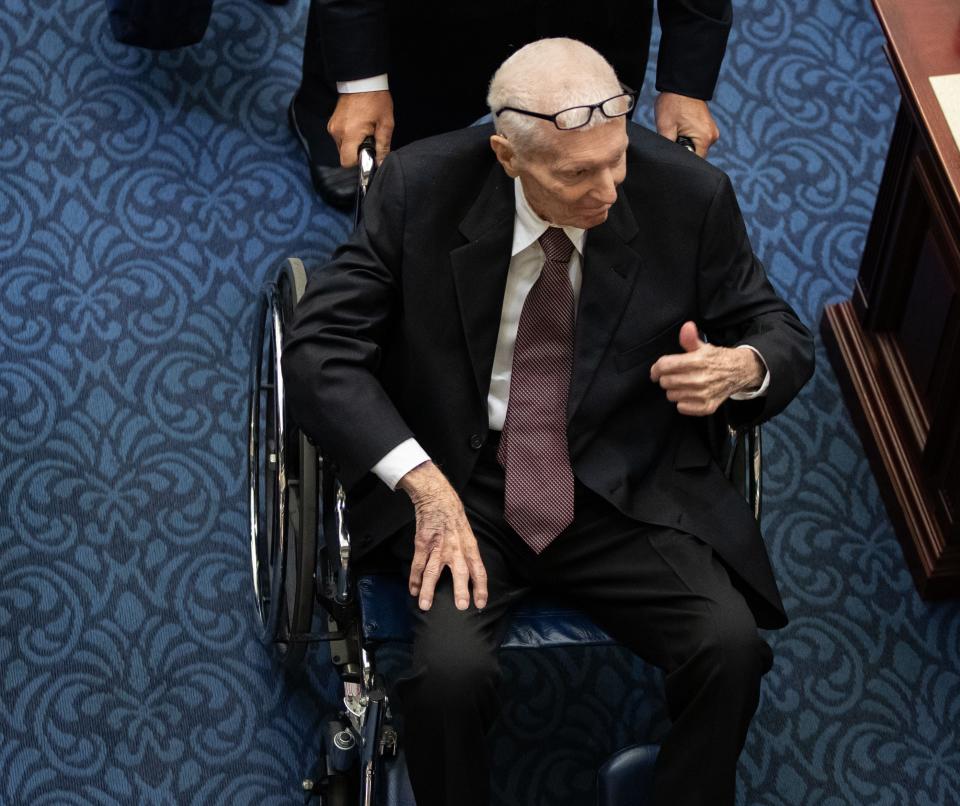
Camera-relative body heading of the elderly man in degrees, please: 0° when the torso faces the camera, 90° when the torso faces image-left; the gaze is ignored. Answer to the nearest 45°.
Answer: approximately 0°

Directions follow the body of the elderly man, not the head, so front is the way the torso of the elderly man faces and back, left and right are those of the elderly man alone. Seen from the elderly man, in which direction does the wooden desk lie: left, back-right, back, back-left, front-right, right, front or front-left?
back-left

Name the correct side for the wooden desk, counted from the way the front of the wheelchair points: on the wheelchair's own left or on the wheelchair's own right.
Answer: on the wheelchair's own left

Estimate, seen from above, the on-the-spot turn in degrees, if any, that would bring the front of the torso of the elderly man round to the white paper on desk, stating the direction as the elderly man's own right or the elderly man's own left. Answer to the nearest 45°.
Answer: approximately 135° to the elderly man's own left

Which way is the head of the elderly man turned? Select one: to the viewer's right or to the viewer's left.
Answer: to the viewer's right

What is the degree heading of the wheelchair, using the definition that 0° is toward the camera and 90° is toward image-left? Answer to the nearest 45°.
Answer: approximately 0°
